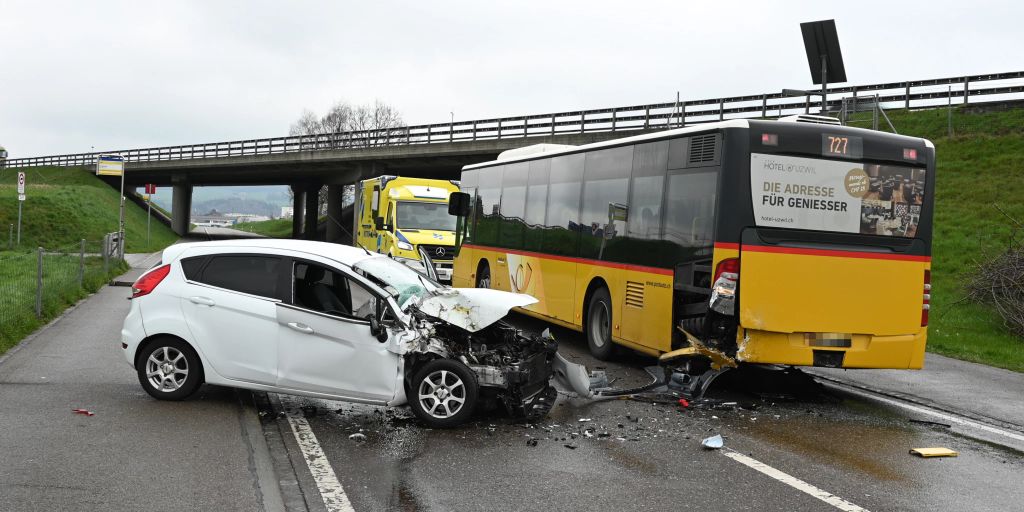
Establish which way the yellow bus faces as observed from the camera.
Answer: facing away from the viewer and to the left of the viewer

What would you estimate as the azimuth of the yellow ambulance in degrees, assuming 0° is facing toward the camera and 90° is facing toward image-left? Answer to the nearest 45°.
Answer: approximately 315°

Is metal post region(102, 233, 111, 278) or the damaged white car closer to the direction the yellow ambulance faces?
the damaged white car

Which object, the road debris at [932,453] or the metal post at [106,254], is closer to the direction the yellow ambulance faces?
the road debris

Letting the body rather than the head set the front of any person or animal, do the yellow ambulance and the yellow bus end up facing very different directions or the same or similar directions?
very different directions

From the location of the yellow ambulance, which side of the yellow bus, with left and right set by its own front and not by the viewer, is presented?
front
